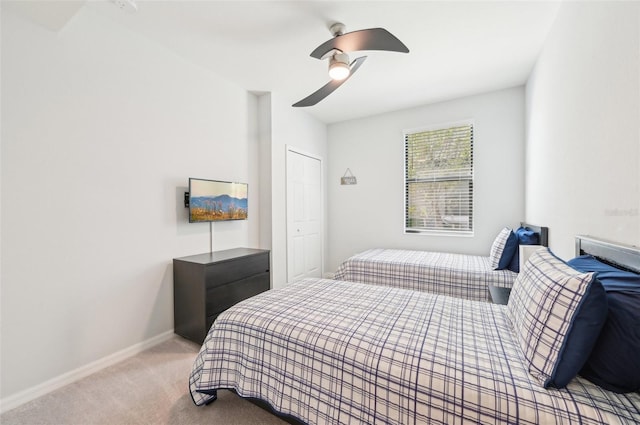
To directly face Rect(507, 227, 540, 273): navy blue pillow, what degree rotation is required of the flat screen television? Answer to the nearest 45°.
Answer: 0° — it already faces it

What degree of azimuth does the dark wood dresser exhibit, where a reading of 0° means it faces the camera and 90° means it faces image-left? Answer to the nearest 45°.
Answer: approximately 315°

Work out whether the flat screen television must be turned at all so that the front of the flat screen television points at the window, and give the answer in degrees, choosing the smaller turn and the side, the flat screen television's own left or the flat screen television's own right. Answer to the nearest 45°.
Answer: approximately 45° to the flat screen television's own left

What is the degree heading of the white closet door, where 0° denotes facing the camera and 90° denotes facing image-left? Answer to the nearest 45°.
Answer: approximately 315°

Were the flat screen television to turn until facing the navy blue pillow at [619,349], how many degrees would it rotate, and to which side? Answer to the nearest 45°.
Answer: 0° — it already faces it

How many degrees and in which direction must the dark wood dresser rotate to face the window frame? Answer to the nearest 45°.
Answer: approximately 45° to its left

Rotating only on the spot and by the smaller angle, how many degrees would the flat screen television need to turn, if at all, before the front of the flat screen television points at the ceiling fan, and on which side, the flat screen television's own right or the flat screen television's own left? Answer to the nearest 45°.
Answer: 0° — it already faces it
